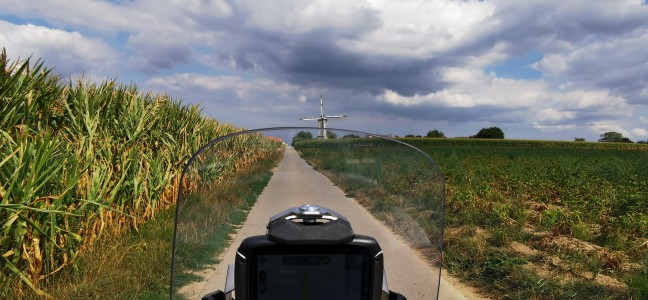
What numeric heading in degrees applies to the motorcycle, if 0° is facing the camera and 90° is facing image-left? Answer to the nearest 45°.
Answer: approximately 180°
